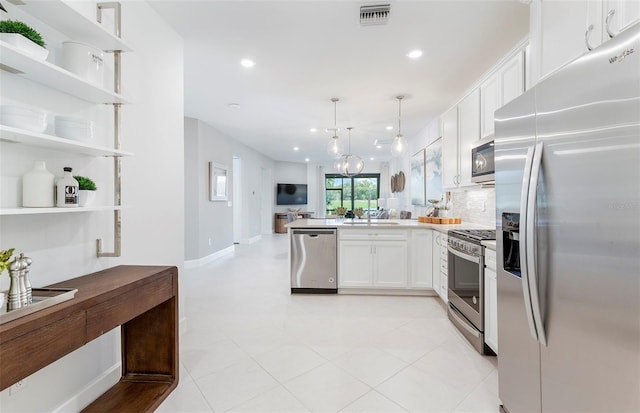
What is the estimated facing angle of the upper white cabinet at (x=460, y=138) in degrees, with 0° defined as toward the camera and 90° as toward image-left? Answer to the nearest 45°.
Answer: approximately 45°

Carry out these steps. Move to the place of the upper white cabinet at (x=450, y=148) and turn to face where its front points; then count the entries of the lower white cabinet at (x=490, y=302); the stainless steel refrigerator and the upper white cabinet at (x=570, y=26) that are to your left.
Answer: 3

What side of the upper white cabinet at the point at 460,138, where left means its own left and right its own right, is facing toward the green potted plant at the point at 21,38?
front

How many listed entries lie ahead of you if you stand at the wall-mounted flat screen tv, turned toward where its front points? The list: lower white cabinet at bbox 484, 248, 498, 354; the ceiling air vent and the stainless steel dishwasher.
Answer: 3

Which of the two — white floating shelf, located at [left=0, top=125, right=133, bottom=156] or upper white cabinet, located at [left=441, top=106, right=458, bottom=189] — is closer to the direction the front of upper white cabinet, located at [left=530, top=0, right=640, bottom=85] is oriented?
the white floating shelf

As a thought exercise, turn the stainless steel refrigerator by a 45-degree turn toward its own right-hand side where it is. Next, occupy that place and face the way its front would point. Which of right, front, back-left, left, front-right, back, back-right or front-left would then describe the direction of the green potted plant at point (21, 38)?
front-left

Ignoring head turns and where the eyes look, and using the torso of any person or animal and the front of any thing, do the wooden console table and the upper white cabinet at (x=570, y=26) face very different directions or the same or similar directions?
very different directions

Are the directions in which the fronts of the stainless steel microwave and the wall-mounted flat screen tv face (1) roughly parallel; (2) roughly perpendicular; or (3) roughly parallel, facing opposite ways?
roughly perpendicular

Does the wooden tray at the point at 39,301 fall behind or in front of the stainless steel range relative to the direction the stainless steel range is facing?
in front

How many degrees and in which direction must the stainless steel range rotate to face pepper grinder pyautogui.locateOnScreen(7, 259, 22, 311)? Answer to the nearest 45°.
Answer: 0° — it already faces it

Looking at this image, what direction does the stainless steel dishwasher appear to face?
toward the camera

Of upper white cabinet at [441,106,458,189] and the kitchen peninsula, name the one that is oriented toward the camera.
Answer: the kitchen peninsula

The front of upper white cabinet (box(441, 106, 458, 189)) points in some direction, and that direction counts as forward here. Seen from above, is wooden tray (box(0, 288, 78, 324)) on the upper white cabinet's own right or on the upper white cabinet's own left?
on the upper white cabinet's own left

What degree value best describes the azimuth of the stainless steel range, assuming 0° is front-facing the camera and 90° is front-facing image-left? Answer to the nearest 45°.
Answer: approximately 45°

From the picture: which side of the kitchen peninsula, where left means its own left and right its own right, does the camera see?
front

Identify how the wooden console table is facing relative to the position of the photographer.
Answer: facing the viewer and to the right of the viewer

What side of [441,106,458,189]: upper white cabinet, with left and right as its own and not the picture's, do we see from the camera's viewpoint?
left

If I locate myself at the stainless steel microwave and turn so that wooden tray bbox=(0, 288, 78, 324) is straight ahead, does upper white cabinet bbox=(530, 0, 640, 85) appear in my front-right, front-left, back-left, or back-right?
front-left
